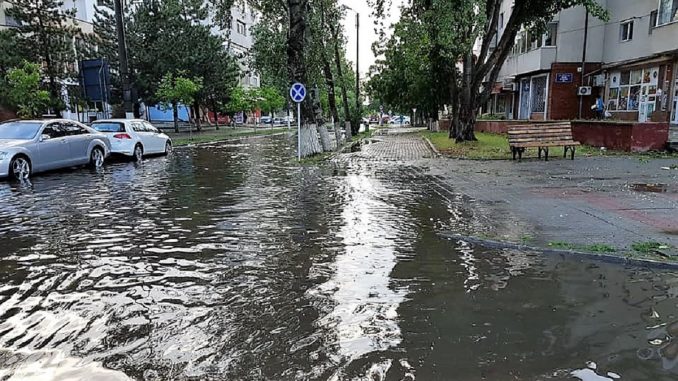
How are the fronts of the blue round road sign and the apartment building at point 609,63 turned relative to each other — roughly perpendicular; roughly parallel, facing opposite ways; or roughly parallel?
roughly perpendicular

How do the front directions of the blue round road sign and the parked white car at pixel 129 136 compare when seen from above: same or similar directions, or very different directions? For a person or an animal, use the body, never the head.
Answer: very different directions

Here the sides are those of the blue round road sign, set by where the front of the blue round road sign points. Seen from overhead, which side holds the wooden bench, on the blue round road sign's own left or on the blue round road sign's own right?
on the blue round road sign's own left

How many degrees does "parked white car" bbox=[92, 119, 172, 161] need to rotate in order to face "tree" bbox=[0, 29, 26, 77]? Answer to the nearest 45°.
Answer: approximately 90° to its left

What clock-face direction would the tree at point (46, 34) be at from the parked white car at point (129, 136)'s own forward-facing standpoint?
The tree is roughly at 10 o'clock from the parked white car.

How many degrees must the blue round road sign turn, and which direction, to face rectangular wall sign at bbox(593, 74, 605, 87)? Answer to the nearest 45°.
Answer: approximately 135° to its left

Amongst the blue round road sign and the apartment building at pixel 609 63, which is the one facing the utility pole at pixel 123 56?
the apartment building

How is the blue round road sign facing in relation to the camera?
toward the camera

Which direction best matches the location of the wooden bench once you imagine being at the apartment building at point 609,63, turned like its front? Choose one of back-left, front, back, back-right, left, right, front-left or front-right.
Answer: front-left

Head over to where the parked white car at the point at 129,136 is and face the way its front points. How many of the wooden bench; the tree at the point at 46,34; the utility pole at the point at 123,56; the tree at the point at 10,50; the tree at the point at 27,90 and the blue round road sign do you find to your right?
2

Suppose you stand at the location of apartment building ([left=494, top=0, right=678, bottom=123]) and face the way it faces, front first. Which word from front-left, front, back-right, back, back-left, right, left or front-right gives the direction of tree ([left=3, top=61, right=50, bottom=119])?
front

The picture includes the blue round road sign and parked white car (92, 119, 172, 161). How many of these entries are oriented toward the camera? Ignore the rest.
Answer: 1
